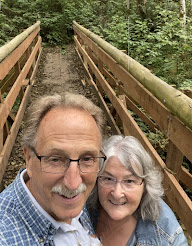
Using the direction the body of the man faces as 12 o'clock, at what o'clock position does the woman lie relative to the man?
The woman is roughly at 10 o'clock from the man.

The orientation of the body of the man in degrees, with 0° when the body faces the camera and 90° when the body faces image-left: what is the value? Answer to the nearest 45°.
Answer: approximately 315°
